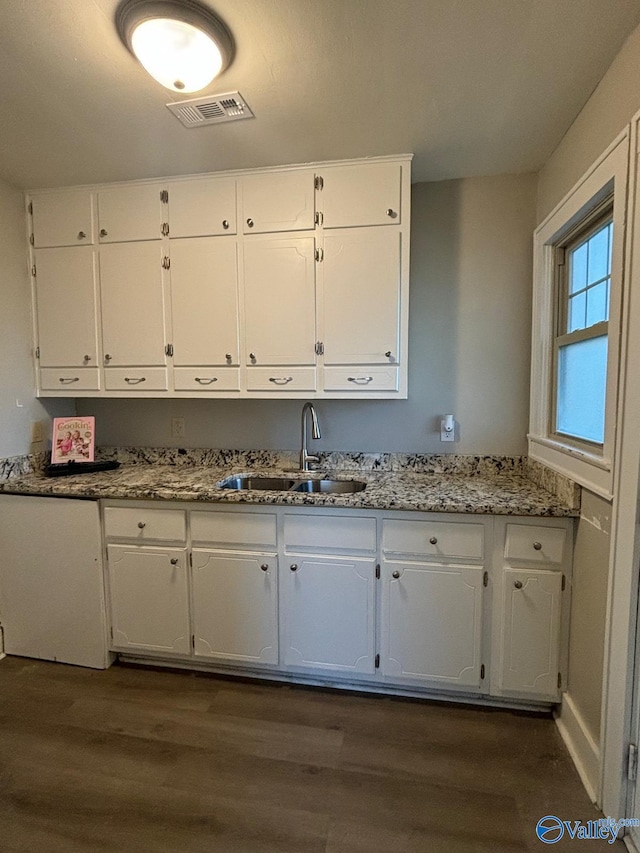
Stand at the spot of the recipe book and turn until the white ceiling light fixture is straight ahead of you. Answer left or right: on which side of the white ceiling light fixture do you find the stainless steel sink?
left

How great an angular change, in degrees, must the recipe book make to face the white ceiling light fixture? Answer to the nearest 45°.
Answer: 0° — it already faces it

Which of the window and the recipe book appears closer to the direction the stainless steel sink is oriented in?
the window

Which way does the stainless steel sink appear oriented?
toward the camera

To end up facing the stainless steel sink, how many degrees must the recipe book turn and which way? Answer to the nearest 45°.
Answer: approximately 45° to its left

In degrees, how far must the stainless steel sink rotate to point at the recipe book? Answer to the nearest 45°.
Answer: approximately 90° to its right

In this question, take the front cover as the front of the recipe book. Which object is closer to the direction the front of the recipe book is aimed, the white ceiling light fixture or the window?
the white ceiling light fixture

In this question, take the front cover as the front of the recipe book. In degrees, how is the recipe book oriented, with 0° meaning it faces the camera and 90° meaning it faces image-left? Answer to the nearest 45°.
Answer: approximately 0°

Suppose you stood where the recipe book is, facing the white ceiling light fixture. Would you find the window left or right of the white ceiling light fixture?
left

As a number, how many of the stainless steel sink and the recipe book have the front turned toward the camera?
2
